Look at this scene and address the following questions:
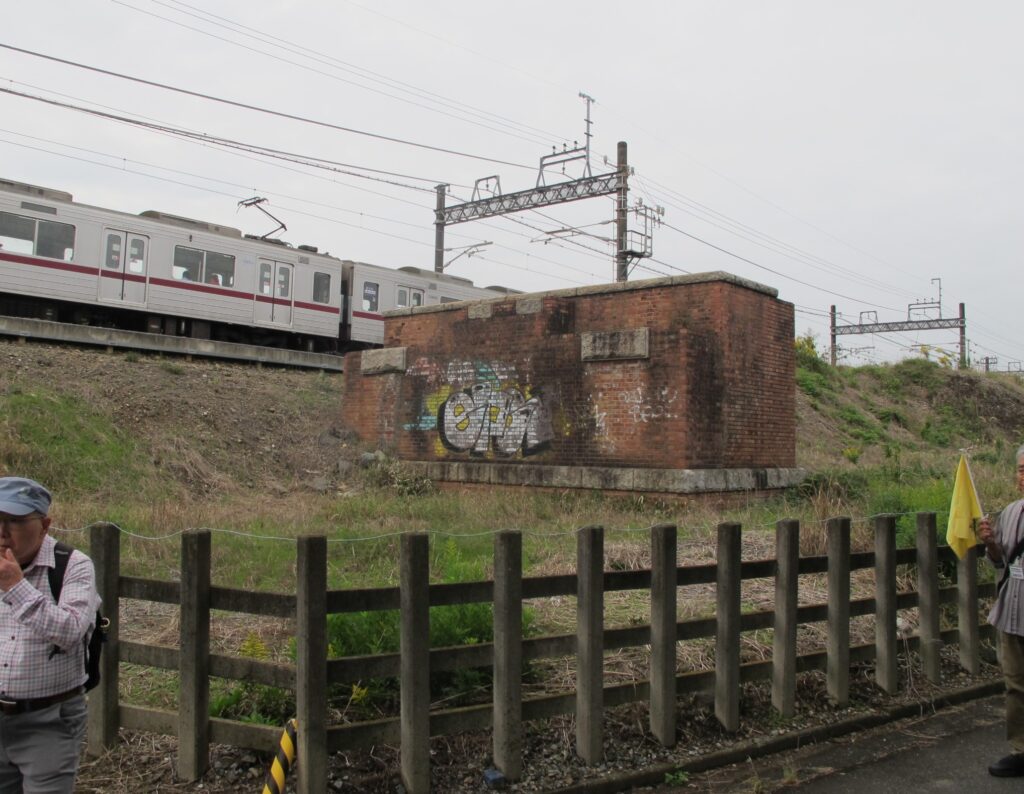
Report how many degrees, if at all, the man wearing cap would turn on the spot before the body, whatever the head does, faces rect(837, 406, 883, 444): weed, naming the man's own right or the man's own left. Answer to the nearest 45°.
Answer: approximately 180°

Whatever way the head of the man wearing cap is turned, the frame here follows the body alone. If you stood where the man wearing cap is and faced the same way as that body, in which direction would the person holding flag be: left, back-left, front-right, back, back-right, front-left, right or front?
back-left

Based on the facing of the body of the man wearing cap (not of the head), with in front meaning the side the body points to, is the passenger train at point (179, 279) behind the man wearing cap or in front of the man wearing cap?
behind

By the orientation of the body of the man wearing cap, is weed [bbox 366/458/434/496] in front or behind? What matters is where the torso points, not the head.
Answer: behind

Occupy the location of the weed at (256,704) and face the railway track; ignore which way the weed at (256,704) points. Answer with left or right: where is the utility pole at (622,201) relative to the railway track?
right

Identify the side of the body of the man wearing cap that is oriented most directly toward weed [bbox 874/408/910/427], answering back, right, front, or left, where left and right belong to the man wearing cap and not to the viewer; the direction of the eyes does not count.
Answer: back

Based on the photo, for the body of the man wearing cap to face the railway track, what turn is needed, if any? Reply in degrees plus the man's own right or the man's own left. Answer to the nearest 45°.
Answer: approximately 135° to the man's own right

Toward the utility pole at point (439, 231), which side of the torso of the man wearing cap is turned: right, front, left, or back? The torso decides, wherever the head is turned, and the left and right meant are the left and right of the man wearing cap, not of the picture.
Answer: back

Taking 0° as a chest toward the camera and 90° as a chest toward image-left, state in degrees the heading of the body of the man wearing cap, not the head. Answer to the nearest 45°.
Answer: approximately 45°
